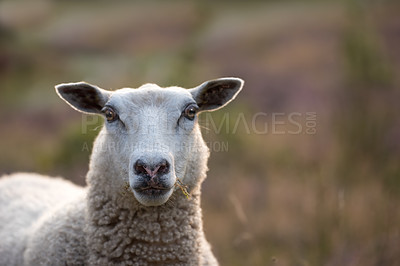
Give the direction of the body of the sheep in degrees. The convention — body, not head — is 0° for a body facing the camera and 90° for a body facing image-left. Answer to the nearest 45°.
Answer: approximately 315°
